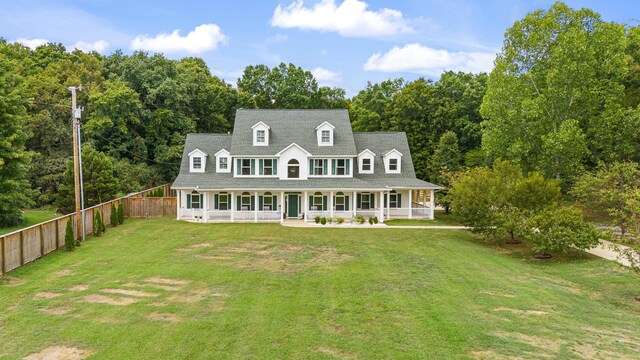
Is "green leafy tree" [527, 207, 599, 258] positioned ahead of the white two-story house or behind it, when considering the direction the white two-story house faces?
ahead

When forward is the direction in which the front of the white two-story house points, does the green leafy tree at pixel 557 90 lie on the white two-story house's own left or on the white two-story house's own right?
on the white two-story house's own left

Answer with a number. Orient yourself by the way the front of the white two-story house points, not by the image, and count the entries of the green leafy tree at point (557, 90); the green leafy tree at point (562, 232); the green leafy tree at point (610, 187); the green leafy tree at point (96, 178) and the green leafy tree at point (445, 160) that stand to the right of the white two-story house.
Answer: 1

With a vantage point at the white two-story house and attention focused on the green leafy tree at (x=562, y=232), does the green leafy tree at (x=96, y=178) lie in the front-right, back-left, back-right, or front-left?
back-right

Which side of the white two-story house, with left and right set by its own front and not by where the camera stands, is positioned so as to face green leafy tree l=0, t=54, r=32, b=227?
right

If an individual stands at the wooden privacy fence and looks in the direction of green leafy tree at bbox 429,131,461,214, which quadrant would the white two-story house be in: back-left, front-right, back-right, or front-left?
front-left

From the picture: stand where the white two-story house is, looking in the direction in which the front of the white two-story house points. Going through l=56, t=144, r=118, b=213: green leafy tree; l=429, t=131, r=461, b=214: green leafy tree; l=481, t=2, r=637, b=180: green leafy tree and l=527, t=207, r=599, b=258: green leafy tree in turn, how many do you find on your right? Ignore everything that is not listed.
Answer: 1

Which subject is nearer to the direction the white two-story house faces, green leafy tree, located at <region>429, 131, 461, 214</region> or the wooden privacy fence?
the wooden privacy fence

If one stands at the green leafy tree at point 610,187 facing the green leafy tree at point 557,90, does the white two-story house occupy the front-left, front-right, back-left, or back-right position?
front-left

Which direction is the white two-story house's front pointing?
toward the camera

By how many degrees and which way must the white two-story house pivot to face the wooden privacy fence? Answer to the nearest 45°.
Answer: approximately 45° to its right

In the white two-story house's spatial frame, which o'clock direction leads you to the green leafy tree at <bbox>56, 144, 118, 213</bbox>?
The green leafy tree is roughly at 3 o'clock from the white two-story house.

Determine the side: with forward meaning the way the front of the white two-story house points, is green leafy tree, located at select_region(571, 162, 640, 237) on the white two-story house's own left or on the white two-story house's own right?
on the white two-story house's own left

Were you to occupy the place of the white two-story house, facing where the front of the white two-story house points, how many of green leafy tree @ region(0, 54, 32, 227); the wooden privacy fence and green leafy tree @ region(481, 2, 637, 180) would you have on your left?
1

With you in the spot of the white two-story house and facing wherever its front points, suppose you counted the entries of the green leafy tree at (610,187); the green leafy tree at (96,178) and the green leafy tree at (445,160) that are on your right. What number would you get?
1

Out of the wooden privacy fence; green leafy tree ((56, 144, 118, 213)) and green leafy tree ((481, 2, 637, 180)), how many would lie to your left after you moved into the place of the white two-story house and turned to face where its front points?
1
